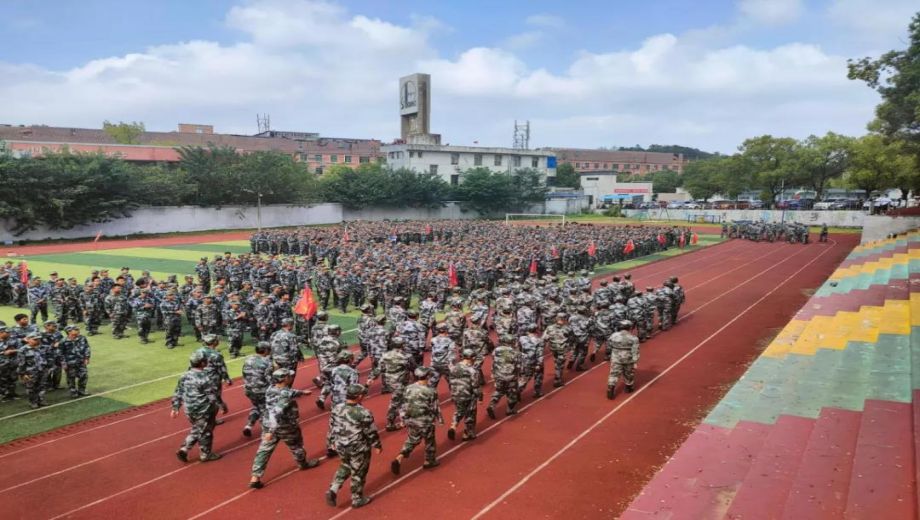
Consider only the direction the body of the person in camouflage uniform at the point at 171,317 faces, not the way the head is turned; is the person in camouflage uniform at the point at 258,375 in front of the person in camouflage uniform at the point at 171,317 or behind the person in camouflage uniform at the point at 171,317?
in front

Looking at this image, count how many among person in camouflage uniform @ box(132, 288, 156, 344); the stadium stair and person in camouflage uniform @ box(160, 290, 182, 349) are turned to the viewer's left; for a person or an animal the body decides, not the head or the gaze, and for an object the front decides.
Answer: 1
